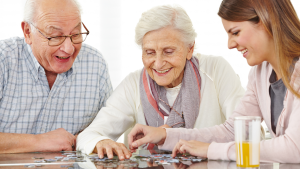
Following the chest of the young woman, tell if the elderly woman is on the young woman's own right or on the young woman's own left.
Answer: on the young woman's own right

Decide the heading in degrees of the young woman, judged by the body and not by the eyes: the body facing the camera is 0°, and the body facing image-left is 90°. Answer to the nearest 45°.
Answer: approximately 45°

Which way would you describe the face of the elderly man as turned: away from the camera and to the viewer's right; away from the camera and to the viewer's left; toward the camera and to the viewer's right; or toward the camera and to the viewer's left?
toward the camera and to the viewer's right

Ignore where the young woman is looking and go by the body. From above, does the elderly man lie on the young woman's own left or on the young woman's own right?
on the young woman's own right
